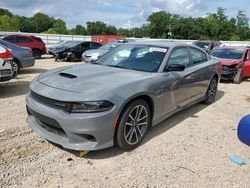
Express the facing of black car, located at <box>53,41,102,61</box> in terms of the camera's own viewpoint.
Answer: facing the viewer and to the left of the viewer

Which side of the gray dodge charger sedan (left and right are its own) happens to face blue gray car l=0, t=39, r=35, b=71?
right

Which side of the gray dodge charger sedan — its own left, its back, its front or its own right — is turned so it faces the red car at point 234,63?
back

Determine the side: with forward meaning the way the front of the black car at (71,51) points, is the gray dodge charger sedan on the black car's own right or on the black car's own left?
on the black car's own left

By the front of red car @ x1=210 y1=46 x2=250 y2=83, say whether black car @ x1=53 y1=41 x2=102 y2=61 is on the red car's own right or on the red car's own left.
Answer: on the red car's own right

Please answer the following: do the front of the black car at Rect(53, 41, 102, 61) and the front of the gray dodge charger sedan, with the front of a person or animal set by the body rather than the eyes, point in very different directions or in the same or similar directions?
same or similar directions

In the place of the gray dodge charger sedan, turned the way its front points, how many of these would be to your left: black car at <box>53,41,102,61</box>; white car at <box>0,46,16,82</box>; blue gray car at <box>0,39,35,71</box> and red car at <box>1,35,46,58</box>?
0

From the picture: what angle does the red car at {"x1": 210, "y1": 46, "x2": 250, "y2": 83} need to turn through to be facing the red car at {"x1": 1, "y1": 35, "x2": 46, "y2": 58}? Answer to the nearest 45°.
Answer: approximately 45° to its right

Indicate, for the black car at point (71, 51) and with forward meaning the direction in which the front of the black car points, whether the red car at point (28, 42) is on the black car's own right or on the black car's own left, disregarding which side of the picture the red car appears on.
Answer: on the black car's own right

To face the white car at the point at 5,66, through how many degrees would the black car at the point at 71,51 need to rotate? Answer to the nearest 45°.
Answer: approximately 45° to its left

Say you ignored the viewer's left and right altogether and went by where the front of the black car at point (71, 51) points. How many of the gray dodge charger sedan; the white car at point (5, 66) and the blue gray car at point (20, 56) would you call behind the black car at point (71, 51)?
0

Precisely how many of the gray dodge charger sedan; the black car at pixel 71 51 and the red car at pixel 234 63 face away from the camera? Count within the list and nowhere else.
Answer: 0

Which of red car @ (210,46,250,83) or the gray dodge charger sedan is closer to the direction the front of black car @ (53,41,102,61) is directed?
the gray dodge charger sedan

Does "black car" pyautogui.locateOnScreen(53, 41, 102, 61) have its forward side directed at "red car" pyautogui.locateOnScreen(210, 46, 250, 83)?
no

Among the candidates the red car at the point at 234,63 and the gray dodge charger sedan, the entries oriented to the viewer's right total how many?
0

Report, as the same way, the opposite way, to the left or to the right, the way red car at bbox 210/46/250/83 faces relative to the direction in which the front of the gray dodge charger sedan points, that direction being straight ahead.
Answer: the same way
